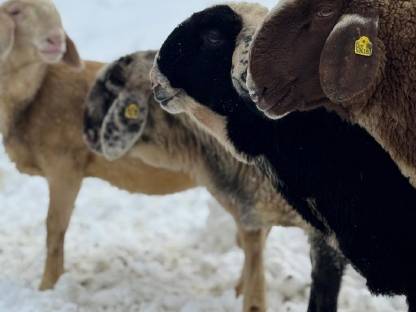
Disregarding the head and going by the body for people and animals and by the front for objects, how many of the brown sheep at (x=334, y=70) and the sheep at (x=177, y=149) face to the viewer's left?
2

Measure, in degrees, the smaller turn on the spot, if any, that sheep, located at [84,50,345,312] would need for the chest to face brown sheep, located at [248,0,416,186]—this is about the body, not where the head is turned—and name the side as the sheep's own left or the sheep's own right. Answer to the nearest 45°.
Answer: approximately 90° to the sheep's own left

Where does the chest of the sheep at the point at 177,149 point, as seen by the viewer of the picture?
to the viewer's left

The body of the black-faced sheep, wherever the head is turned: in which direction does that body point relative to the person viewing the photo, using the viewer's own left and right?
facing to the left of the viewer

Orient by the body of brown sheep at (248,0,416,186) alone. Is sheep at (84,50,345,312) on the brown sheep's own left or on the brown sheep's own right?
on the brown sheep's own right

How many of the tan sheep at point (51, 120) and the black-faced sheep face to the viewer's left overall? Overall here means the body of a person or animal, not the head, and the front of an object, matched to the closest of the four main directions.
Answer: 2

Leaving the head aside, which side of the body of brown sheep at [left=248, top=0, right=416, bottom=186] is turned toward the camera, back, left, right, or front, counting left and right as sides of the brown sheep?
left

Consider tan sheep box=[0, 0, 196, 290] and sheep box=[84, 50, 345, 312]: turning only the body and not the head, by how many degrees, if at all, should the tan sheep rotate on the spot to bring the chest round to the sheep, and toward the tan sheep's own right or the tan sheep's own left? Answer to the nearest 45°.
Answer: approximately 135° to the tan sheep's own left

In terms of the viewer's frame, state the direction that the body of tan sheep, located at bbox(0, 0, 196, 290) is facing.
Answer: to the viewer's left
